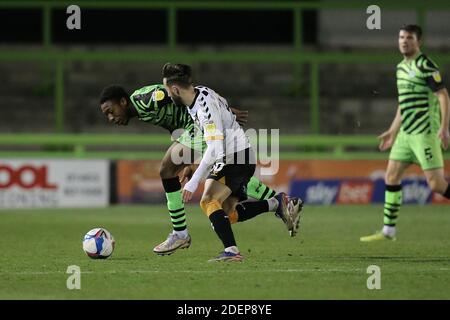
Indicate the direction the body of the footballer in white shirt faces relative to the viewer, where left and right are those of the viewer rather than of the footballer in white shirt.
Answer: facing to the left of the viewer

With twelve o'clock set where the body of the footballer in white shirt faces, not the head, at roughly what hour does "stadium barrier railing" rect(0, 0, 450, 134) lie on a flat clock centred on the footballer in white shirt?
The stadium barrier railing is roughly at 3 o'clock from the footballer in white shirt.

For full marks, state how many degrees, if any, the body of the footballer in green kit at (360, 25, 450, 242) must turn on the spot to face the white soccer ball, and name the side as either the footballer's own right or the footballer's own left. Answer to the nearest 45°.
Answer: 0° — they already face it

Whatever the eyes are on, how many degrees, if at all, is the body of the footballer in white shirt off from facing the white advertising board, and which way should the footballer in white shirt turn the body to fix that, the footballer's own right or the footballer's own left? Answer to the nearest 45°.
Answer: approximately 90° to the footballer's own right

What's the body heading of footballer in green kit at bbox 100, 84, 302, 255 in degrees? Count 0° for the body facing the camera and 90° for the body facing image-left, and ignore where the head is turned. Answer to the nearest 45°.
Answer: approximately 90°

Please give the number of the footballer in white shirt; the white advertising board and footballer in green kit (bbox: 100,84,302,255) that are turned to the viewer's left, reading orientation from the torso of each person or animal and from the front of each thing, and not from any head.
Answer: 2

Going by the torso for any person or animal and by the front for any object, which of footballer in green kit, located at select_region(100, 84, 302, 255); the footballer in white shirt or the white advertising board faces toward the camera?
the white advertising board

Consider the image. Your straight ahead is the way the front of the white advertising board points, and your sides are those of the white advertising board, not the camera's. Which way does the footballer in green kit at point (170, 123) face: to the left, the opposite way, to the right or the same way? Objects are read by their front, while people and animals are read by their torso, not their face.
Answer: to the right

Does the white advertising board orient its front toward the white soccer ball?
yes

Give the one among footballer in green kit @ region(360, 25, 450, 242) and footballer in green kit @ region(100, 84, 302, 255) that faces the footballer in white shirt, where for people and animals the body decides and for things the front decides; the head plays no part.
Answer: footballer in green kit @ region(360, 25, 450, 242)

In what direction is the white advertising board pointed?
toward the camera

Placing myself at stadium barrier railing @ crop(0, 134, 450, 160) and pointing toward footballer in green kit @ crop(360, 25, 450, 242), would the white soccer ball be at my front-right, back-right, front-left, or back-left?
front-right

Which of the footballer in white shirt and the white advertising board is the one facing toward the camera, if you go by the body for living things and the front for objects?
the white advertising board

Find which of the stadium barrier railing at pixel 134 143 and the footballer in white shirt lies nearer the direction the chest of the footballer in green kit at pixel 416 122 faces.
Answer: the footballer in white shirt

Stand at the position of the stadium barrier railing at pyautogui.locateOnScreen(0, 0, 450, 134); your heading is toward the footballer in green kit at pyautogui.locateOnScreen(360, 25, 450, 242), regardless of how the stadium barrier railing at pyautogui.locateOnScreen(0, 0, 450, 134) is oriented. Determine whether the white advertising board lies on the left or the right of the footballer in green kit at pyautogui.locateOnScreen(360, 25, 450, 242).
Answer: right
